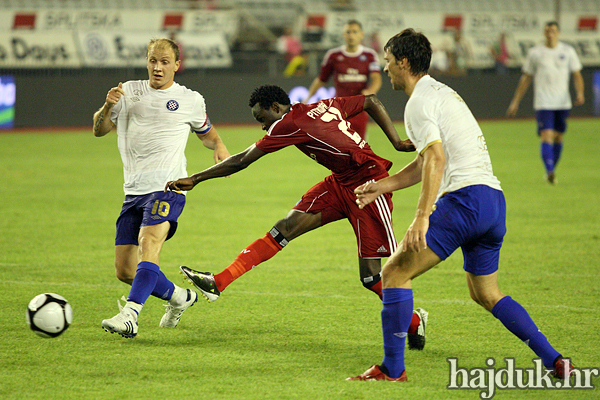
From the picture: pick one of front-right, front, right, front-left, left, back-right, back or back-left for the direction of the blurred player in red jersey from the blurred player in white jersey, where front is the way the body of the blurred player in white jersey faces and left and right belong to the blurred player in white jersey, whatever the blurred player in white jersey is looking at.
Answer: front-right

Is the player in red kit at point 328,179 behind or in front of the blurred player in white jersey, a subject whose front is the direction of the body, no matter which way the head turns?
in front

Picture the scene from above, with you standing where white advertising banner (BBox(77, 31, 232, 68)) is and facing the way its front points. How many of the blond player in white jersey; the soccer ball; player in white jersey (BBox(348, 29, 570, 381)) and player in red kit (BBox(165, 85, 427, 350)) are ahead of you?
4

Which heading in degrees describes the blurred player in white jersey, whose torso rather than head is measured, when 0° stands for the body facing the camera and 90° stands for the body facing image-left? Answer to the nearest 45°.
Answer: approximately 0°

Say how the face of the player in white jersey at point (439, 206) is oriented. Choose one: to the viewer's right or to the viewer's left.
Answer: to the viewer's left

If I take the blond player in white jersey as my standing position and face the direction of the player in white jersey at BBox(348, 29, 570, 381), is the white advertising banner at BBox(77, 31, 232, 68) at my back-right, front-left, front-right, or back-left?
back-left

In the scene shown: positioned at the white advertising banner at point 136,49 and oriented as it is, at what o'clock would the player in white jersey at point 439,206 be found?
The player in white jersey is roughly at 12 o'clock from the white advertising banner.

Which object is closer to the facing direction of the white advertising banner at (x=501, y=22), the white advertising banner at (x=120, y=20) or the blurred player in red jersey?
the blurred player in red jersey

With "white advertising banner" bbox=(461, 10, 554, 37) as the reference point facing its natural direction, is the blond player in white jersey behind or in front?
in front

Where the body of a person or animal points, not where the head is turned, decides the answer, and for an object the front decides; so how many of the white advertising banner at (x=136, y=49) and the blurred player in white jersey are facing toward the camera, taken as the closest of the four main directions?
2

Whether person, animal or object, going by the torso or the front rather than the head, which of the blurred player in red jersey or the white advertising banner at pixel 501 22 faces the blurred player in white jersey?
the white advertising banner

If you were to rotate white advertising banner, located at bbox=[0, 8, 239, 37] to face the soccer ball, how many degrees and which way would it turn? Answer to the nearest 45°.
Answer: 0° — it already faces it

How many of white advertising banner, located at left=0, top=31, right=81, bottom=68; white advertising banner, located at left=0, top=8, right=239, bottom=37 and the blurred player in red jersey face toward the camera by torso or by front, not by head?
3
